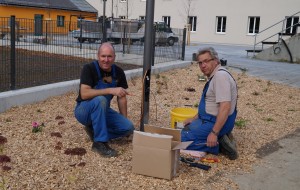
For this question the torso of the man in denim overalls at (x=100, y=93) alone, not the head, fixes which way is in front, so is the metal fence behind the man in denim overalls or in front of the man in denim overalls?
behind

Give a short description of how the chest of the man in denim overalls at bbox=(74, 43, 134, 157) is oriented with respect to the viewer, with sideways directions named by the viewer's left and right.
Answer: facing the viewer and to the right of the viewer

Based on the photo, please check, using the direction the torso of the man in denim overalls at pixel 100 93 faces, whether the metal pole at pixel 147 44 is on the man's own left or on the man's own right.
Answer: on the man's own left

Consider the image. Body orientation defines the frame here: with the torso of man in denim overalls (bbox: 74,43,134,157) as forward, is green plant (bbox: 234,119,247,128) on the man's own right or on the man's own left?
on the man's own left

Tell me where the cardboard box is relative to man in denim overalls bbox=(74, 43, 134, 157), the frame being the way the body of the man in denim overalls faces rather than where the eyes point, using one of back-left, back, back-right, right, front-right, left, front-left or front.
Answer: front

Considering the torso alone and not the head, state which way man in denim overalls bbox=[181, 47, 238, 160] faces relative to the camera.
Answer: to the viewer's left

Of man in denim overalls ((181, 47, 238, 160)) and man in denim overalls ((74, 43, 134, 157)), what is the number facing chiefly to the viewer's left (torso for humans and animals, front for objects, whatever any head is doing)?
1

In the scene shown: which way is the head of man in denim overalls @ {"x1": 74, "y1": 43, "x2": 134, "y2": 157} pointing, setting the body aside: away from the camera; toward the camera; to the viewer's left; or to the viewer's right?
toward the camera

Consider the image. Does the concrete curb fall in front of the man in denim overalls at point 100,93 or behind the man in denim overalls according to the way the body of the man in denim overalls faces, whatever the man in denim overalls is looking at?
behind

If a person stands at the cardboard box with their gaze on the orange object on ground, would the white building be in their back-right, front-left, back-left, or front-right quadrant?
front-left
